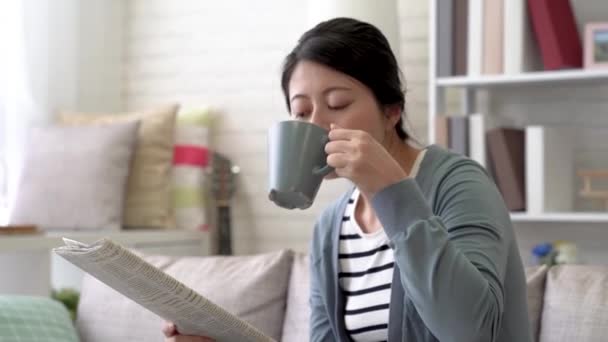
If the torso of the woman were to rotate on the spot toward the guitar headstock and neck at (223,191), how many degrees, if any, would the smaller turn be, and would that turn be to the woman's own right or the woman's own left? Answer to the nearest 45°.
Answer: approximately 135° to the woman's own right

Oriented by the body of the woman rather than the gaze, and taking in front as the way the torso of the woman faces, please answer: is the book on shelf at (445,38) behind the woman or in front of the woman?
behind

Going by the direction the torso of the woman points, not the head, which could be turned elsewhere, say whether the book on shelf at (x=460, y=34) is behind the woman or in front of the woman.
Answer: behind

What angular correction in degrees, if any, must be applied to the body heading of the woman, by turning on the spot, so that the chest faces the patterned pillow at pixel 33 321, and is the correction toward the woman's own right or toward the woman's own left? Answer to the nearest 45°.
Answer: approximately 90° to the woman's own right

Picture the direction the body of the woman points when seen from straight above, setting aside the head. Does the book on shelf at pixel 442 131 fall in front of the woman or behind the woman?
behind

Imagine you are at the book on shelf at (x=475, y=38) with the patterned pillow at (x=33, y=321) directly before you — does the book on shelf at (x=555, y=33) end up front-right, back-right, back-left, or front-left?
back-left

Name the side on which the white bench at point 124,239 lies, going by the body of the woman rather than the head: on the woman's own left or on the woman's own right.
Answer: on the woman's own right

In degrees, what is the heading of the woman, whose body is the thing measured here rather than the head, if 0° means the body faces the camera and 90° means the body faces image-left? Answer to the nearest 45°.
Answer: approximately 45°

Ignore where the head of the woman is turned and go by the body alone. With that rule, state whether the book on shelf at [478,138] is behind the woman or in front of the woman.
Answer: behind

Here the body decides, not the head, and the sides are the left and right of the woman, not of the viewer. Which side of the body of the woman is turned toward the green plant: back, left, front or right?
right

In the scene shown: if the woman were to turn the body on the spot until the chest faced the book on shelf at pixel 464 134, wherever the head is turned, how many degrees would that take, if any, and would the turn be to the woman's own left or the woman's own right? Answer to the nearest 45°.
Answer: approximately 135° to the woman's own right

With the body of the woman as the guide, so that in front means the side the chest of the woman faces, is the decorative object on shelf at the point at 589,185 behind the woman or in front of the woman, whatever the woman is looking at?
behind
